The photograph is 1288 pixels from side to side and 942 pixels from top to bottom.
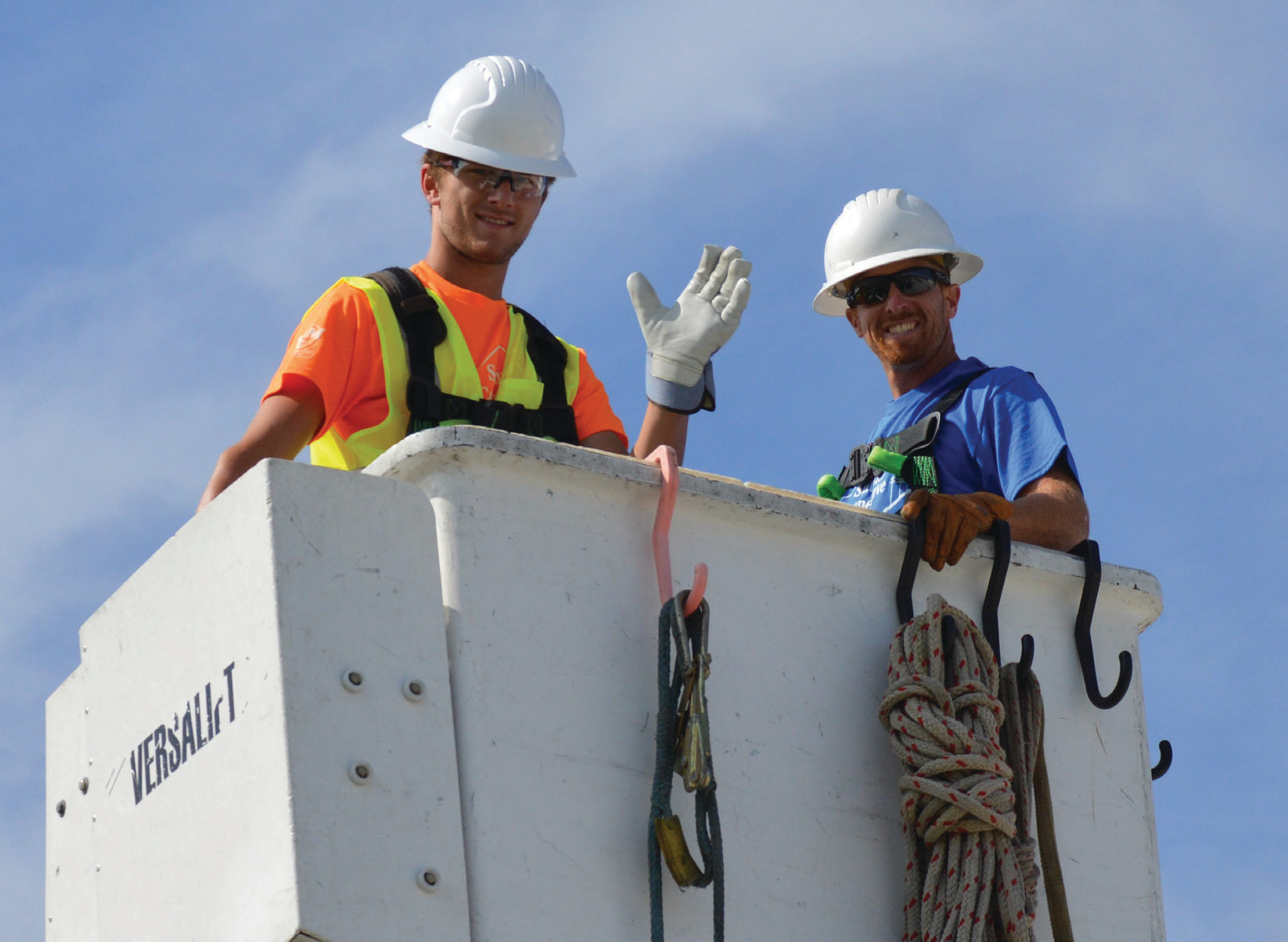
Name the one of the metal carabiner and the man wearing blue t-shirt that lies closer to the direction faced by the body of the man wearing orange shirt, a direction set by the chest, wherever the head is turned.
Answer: the metal carabiner

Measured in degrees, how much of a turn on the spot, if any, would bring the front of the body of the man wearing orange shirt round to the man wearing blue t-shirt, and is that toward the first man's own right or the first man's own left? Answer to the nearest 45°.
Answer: approximately 45° to the first man's own left

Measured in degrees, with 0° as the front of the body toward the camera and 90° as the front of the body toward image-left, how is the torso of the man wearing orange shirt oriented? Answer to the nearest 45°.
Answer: approximately 315°
